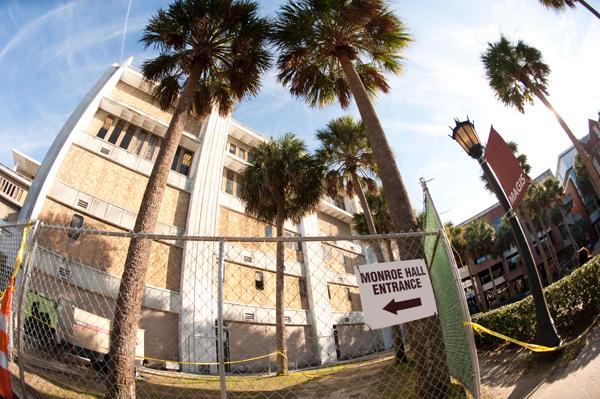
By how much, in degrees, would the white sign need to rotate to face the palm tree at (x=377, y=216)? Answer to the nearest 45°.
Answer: approximately 180°

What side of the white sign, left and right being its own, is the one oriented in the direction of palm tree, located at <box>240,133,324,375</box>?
back

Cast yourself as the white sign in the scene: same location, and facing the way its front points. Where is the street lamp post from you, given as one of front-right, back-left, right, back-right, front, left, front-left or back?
back-left

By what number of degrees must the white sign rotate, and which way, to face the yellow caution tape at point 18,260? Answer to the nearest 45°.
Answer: approximately 90° to its right

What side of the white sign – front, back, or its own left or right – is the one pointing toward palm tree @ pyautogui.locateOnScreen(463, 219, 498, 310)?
back

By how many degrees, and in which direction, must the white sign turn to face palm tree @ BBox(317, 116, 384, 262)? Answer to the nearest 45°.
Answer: approximately 180°

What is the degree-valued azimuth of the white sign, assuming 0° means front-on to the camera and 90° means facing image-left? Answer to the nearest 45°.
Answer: approximately 0°
